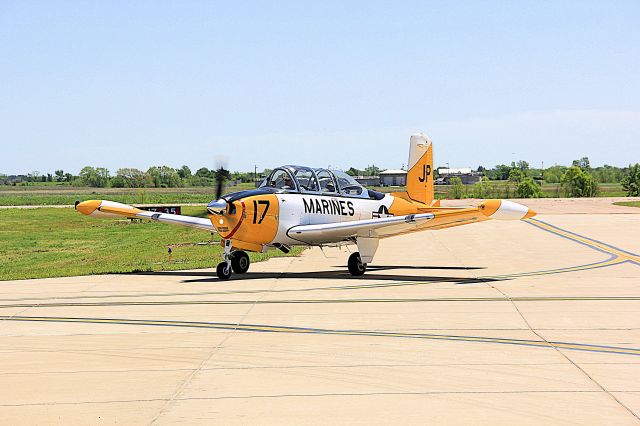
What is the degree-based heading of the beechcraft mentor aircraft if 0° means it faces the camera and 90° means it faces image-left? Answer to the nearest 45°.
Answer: approximately 45°
